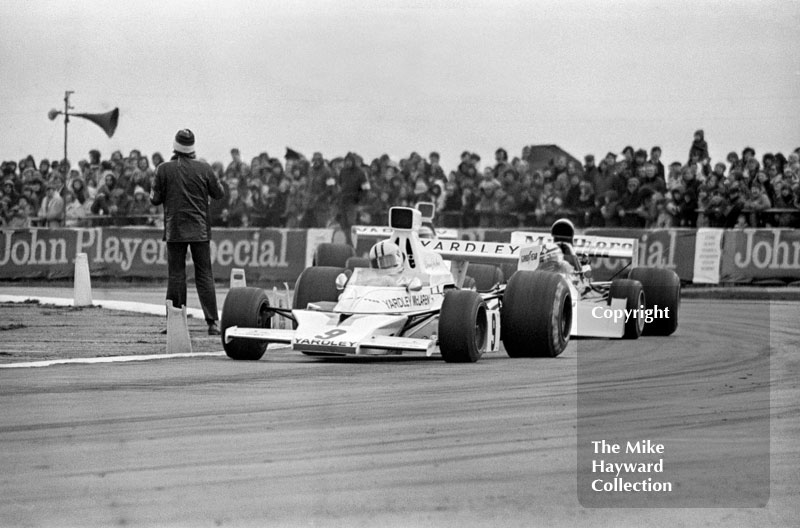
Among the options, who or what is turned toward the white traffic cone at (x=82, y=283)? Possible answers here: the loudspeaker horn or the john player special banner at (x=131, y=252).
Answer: the john player special banner

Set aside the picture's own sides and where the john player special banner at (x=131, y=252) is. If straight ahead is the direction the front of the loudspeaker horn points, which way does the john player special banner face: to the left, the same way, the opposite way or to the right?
to the right

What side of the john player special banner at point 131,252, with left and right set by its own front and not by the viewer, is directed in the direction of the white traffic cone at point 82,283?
front

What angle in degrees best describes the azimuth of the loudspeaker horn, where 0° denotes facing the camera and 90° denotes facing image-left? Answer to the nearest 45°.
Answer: approximately 270°

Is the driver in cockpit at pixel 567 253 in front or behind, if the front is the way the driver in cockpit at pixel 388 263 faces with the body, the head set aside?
behind

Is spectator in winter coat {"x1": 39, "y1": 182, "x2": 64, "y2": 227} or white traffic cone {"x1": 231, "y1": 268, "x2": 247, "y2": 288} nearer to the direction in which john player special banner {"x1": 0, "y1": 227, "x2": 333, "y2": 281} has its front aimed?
the white traffic cone

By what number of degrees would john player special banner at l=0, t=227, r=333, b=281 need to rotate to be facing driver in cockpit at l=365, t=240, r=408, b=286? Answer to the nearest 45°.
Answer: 0° — it already faces them

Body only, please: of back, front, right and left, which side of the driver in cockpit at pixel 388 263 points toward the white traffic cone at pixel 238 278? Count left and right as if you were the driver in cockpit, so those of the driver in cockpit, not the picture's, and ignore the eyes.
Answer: right

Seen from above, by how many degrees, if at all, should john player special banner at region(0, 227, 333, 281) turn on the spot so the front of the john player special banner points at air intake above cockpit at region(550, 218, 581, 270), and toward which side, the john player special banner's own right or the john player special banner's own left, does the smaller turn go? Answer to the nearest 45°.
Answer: approximately 45° to the john player special banner's own left

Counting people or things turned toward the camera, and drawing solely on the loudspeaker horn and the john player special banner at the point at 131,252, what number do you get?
1

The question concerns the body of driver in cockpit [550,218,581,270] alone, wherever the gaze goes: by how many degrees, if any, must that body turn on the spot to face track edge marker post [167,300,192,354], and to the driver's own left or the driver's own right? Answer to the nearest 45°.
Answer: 0° — they already face it

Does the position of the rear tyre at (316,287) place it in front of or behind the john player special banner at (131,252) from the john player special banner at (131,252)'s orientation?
in front

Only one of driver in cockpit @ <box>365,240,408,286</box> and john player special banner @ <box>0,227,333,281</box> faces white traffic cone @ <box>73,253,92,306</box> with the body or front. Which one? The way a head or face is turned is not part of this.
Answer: the john player special banner

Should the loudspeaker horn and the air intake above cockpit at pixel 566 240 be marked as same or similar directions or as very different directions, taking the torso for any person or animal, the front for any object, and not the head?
very different directions

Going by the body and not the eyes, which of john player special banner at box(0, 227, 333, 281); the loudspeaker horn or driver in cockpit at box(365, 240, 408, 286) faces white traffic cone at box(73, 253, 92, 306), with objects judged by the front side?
the john player special banner
